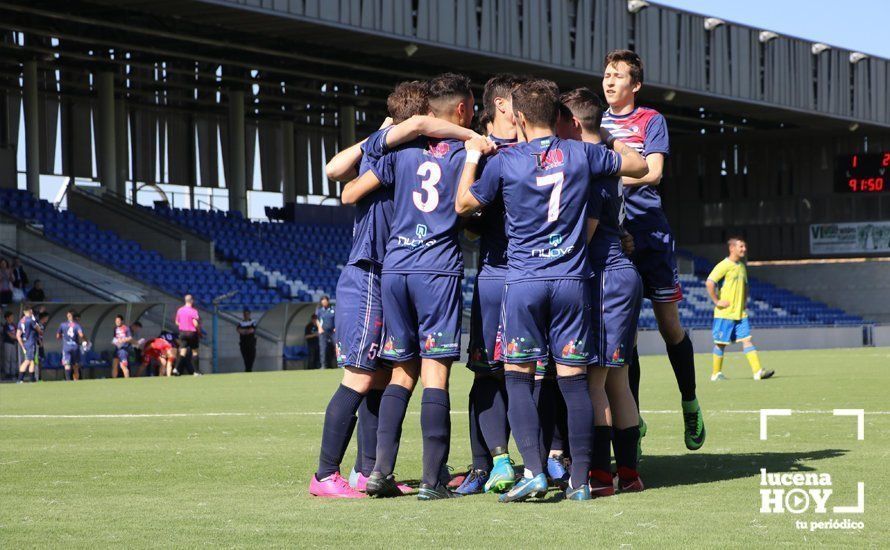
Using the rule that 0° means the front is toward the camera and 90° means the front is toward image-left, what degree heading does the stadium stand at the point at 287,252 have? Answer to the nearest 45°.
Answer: approximately 315°

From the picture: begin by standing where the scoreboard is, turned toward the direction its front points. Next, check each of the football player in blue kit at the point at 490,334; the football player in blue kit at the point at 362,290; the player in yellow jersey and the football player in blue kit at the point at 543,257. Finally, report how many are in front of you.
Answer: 4

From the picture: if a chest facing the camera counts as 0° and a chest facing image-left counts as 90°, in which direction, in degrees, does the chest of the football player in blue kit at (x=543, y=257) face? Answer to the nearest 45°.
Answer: approximately 180°

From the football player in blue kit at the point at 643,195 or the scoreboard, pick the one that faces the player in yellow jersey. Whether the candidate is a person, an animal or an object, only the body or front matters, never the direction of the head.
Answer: the scoreboard

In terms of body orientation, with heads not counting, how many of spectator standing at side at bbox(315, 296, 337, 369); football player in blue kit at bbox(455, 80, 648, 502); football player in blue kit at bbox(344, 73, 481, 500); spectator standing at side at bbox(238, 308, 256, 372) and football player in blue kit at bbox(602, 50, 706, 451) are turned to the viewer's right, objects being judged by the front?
0

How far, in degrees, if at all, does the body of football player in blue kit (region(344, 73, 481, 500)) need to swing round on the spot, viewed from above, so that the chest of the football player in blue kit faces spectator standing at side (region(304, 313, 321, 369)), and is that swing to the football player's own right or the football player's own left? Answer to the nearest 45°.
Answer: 0° — they already face them

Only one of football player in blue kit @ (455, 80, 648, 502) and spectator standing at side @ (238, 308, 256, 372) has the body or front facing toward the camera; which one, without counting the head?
the spectator standing at side

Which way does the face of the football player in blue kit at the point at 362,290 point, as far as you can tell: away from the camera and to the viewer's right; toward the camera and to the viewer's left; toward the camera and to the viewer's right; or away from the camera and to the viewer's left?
away from the camera and to the viewer's right

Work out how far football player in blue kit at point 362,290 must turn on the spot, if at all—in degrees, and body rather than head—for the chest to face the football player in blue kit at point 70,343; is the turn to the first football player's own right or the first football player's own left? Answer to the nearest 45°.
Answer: approximately 90° to the first football player's own left

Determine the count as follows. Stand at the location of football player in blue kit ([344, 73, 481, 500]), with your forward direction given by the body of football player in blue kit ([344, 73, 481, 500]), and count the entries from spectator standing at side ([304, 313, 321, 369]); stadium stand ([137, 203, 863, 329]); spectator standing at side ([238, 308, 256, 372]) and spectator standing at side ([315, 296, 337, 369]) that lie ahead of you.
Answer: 4

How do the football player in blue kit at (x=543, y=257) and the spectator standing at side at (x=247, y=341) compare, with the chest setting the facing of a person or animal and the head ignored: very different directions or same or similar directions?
very different directions

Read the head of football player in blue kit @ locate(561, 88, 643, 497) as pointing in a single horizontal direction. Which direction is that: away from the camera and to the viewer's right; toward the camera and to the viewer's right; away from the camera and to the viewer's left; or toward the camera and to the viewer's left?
away from the camera and to the viewer's left

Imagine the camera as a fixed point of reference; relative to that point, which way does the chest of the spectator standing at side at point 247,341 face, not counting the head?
toward the camera
